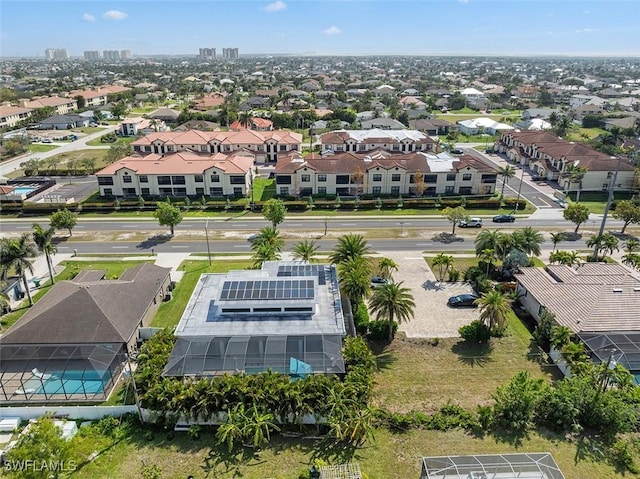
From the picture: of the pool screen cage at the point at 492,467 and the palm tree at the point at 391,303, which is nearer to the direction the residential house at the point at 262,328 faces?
the palm tree

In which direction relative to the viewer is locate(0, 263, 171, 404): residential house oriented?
away from the camera

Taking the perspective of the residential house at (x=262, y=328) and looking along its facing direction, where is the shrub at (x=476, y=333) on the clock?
The shrub is roughly at 3 o'clock from the residential house.

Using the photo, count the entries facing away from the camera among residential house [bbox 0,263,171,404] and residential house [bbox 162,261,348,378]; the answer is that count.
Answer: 2

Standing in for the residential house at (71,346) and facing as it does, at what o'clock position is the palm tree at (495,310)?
The palm tree is roughly at 4 o'clock from the residential house.

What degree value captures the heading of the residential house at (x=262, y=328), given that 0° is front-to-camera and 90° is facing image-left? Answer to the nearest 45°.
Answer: approximately 180°
